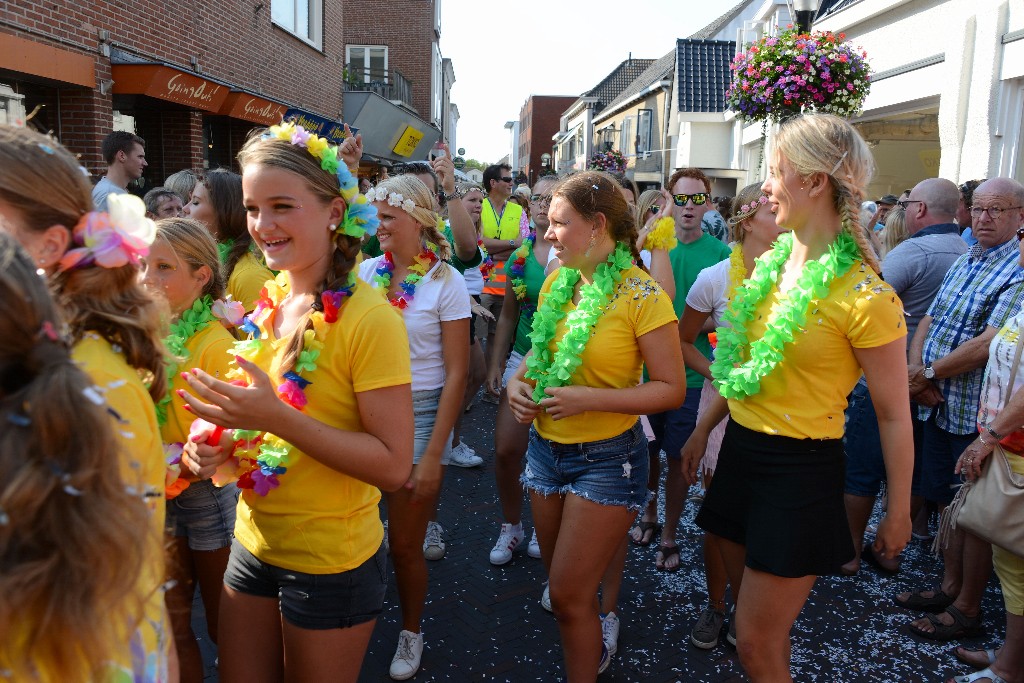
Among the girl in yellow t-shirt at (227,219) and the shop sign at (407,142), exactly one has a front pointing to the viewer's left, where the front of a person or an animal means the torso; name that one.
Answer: the girl in yellow t-shirt

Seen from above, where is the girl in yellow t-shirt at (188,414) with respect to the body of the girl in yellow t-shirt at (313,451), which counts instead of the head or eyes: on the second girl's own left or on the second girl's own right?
on the second girl's own right

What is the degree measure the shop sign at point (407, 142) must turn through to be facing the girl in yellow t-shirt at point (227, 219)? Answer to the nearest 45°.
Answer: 0° — it already faces them

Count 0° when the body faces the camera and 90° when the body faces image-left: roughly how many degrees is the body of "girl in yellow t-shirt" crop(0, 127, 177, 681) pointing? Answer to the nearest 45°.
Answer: approximately 90°

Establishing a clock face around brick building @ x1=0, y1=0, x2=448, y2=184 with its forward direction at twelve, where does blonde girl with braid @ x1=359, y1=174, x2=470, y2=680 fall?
The blonde girl with braid is roughly at 1 o'clock from the brick building.

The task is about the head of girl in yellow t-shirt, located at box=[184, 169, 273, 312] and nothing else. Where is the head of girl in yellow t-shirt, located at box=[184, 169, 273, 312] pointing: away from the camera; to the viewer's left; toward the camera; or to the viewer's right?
to the viewer's left

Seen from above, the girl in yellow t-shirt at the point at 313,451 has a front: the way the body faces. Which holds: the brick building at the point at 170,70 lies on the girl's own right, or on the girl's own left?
on the girl's own right

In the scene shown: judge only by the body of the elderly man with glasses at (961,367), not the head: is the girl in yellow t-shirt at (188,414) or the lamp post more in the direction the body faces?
the girl in yellow t-shirt

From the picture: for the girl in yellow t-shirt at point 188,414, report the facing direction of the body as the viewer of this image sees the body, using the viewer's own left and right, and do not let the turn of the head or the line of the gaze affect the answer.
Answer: facing the viewer and to the left of the viewer

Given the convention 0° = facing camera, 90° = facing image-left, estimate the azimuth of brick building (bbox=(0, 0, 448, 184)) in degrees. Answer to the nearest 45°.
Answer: approximately 315°

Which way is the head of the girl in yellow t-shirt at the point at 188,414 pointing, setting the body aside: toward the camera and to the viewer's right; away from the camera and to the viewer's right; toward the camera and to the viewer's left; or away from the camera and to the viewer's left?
toward the camera and to the viewer's left
